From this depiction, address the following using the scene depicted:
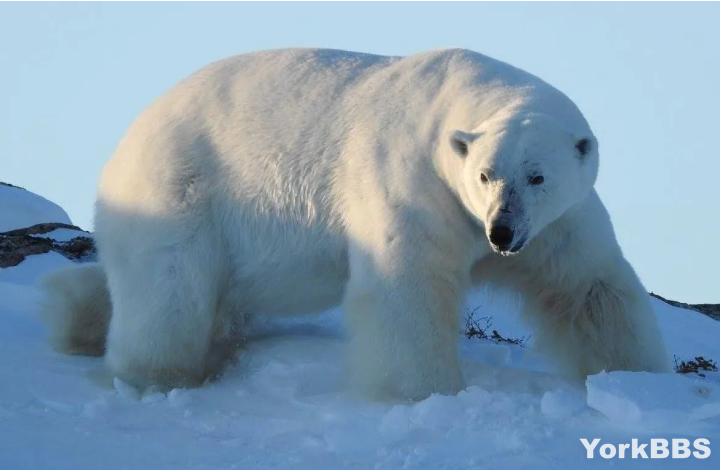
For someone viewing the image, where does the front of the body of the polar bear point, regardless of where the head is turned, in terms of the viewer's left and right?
facing the viewer and to the right of the viewer

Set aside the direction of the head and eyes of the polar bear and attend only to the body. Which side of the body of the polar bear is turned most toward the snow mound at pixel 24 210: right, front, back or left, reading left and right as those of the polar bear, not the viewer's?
back

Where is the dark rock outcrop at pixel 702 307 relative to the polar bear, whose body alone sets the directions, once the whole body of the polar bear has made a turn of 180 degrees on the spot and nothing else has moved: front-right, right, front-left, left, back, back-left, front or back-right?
right

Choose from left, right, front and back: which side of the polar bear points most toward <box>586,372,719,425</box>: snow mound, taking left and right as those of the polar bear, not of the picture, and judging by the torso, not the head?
front

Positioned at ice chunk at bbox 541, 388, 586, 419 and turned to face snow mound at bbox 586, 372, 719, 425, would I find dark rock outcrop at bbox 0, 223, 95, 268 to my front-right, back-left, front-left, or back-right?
back-left
